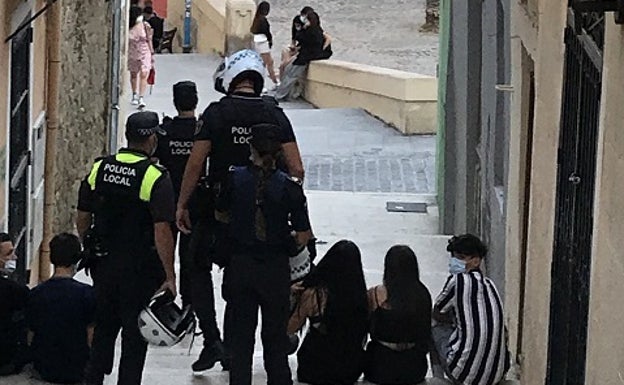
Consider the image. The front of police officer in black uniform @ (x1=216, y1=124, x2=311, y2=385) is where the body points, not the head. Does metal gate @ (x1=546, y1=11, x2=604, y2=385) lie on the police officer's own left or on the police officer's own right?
on the police officer's own right

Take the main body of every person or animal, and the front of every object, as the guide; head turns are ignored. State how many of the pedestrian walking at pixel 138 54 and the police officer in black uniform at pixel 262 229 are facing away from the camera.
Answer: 1

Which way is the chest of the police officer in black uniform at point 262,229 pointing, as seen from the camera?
away from the camera

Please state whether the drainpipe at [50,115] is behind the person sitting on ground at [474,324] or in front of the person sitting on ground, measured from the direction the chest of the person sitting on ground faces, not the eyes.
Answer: in front

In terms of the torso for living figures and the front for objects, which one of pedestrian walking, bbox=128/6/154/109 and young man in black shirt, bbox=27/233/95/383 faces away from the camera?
the young man in black shirt

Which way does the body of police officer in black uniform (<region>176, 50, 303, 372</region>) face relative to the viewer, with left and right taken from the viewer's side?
facing away from the viewer

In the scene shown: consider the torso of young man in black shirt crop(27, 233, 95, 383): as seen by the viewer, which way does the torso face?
away from the camera

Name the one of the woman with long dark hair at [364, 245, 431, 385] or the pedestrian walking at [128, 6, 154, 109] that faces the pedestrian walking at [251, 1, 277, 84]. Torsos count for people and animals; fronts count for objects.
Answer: the woman with long dark hair

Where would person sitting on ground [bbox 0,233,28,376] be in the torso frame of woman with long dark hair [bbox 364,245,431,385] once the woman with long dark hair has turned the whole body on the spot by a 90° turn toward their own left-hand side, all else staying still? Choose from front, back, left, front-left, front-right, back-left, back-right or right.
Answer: front

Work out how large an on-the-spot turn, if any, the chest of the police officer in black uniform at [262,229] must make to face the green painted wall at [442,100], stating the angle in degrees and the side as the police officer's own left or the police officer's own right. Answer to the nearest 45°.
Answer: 0° — they already face it

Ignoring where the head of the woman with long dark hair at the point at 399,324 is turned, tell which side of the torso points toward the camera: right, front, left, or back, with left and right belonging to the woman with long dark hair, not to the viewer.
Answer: back

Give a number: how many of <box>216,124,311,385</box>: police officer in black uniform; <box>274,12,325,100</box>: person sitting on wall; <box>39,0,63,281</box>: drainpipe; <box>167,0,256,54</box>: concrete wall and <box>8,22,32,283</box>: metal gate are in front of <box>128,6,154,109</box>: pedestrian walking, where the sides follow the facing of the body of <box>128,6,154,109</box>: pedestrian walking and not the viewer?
3
